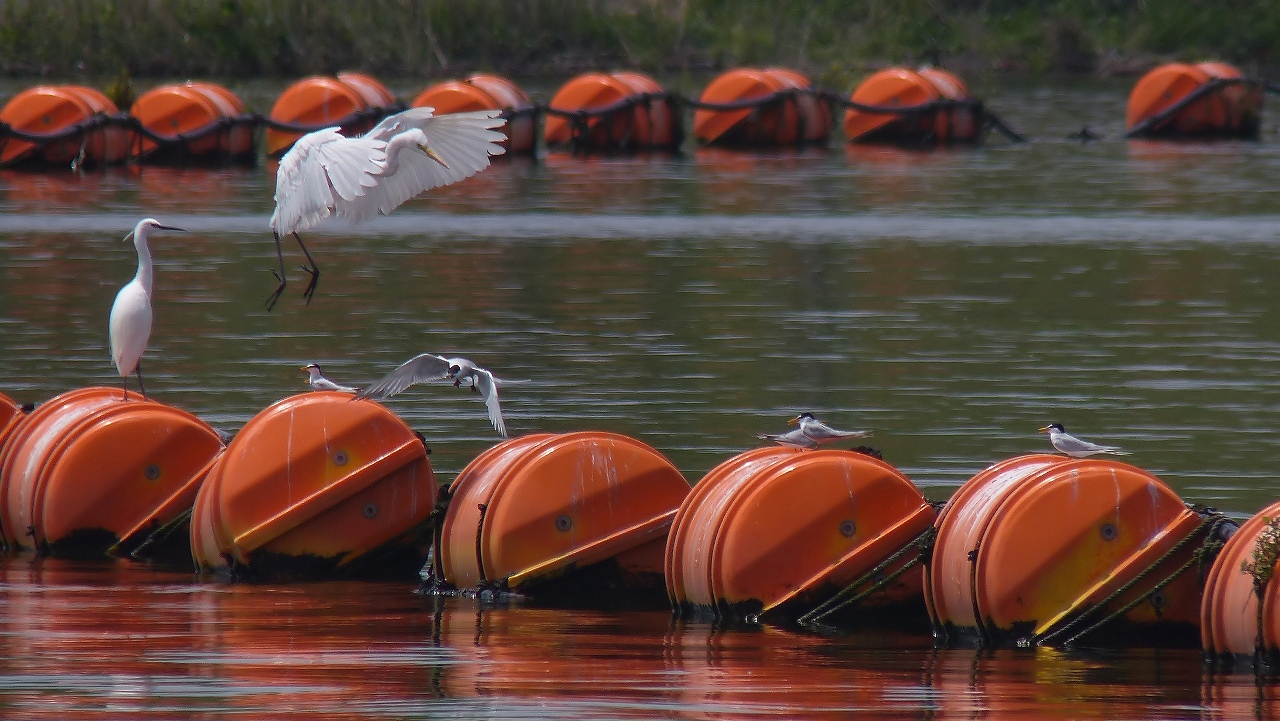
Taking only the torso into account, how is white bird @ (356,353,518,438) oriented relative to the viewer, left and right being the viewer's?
facing the viewer and to the left of the viewer

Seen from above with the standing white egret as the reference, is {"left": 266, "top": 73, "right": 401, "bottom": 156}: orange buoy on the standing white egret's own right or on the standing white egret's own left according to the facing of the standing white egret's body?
on the standing white egret's own left

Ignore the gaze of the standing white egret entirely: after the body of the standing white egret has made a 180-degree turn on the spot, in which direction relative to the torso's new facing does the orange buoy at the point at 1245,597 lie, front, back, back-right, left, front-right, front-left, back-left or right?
back-left

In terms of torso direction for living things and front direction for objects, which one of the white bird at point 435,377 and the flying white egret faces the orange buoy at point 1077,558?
the flying white egret

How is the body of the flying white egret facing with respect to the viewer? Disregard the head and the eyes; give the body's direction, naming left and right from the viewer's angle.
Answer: facing the viewer and to the right of the viewer

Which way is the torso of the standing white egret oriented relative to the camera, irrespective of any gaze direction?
to the viewer's right

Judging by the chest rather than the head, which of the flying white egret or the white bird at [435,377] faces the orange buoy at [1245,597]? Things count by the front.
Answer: the flying white egret

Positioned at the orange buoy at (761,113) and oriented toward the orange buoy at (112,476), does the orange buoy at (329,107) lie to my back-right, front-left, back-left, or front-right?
front-right

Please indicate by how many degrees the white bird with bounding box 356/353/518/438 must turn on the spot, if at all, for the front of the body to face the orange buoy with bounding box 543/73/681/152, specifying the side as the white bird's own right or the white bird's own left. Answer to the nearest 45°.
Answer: approximately 135° to the white bird's own right

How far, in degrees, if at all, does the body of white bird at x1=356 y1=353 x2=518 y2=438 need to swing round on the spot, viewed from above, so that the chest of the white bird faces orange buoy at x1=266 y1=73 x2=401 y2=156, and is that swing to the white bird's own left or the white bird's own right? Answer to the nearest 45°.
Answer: approximately 135° to the white bird's own right
